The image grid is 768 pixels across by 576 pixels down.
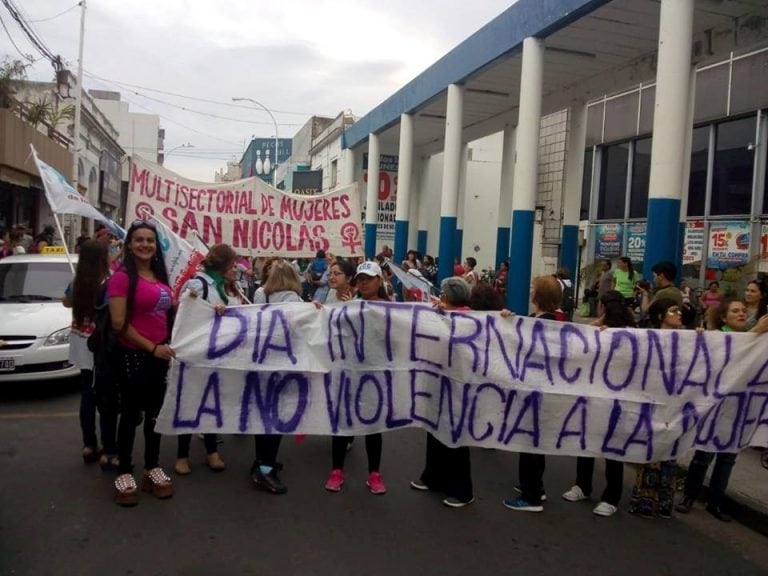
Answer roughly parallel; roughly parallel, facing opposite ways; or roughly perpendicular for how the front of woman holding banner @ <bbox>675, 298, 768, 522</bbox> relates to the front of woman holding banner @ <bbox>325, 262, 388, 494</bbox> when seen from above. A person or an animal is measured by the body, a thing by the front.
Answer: roughly parallel

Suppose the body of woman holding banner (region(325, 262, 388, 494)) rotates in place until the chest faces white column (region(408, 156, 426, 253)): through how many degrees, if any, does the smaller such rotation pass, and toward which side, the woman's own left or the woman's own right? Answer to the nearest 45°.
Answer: approximately 180°

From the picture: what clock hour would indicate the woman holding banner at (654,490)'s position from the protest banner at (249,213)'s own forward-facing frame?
The woman holding banner is roughly at 11 o'clock from the protest banner.

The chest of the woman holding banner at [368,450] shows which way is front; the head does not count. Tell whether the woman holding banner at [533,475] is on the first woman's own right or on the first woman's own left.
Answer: on the first woman's own left

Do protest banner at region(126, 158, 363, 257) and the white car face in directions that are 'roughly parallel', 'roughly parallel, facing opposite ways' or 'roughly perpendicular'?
roughly parallel

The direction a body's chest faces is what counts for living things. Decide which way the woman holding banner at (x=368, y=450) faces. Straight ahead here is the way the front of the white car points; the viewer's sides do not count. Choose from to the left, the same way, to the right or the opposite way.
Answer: the same way

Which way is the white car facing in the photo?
toward the camera

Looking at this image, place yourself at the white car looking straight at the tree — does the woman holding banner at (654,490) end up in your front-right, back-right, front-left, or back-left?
back-right

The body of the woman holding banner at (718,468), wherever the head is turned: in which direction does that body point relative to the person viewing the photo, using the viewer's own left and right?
facing the viewer and to the right of the viewer

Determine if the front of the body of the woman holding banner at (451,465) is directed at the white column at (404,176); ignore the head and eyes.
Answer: no

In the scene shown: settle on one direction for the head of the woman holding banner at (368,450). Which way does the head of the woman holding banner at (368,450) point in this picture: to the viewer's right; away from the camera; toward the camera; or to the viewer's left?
toward the camera

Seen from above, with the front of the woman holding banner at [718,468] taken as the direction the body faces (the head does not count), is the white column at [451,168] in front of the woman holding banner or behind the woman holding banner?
behind

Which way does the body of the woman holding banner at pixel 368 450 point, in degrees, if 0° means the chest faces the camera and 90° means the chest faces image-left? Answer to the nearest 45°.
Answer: approximately 0°

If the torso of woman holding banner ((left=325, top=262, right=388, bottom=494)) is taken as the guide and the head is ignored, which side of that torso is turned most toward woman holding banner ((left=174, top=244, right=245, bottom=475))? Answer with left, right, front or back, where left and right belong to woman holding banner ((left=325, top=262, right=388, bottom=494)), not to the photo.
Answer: right

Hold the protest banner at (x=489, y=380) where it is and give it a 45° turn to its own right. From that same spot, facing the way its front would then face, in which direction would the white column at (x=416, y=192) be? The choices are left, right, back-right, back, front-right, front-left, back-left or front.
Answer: back-right

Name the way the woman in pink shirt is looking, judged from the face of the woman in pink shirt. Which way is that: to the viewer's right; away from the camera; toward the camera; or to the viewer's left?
toward the camera
